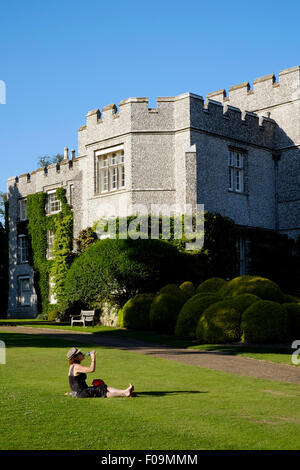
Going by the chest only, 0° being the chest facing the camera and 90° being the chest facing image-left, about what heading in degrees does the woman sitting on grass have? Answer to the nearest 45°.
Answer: approximately 270°

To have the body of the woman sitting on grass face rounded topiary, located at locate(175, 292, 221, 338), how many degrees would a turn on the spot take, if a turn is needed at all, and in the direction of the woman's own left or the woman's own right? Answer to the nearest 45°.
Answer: approximately 90° to the woman's own left

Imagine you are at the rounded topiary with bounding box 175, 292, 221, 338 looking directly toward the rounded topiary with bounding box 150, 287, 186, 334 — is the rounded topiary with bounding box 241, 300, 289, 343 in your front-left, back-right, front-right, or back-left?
back-right

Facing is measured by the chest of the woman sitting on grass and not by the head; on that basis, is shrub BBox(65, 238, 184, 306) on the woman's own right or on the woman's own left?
on the woman's own left

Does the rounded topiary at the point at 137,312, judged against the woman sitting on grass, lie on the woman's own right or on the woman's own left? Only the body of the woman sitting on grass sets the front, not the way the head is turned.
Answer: on the woman's own left

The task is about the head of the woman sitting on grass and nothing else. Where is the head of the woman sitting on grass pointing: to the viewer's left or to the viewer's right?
to the viewer's right

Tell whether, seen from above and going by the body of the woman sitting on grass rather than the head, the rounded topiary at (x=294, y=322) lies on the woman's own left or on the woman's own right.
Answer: on the woman's own left

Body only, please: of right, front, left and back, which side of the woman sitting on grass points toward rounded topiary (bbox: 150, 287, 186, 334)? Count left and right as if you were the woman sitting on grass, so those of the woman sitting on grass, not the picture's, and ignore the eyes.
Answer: left
